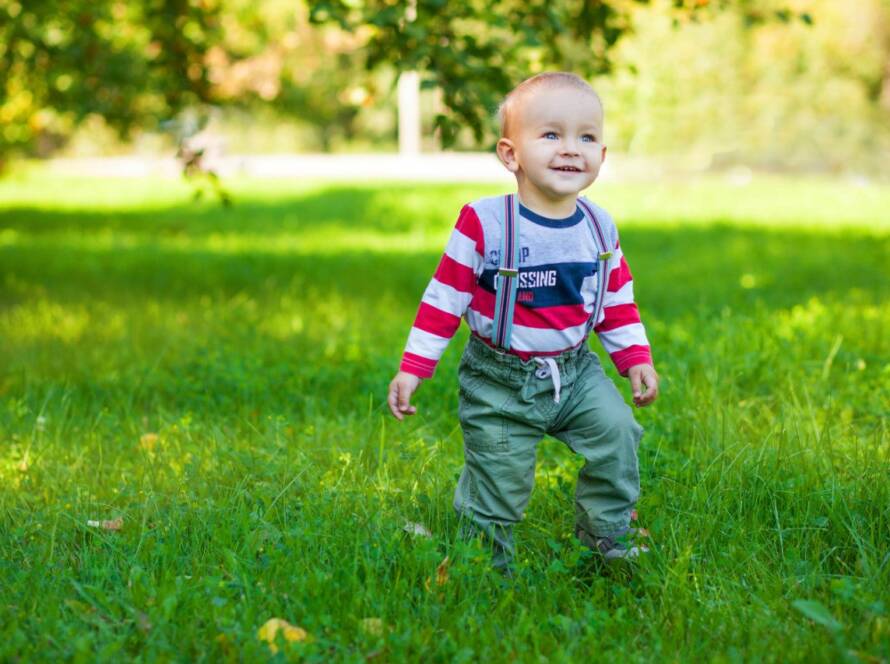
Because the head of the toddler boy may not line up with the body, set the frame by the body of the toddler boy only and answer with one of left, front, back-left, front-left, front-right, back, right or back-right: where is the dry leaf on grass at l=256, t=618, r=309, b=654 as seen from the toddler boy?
right

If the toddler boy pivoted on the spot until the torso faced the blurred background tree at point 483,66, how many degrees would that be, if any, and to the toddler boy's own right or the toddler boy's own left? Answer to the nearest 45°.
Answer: approximately 135° to the toddler boy's own left

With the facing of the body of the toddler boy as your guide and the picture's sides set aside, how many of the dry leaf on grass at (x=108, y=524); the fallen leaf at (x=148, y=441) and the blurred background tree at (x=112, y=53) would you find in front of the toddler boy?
0

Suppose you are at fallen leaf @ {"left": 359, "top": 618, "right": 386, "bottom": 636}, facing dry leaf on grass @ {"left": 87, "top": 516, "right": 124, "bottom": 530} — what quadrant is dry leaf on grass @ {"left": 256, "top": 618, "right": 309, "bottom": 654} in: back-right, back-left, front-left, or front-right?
front-left

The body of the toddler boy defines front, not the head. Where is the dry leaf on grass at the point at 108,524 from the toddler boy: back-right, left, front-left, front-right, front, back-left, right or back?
back-right

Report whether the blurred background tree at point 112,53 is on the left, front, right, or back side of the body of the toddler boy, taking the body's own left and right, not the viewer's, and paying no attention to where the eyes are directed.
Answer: back

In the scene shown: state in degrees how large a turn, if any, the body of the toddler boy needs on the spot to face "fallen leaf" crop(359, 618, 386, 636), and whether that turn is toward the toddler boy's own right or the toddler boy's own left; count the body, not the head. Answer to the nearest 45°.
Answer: approximately 90° to the toddler boy's own right

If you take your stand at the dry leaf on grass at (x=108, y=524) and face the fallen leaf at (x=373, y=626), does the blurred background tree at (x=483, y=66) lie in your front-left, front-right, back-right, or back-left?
back-left

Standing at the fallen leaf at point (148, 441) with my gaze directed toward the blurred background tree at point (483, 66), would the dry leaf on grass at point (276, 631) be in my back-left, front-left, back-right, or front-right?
back-right

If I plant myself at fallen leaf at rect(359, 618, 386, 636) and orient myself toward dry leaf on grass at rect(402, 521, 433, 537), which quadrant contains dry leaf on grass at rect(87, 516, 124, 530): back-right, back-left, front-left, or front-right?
front-left

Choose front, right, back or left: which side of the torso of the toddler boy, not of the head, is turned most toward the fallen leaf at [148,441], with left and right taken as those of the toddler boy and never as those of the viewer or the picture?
back

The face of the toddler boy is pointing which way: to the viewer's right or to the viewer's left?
to the viewer's right
